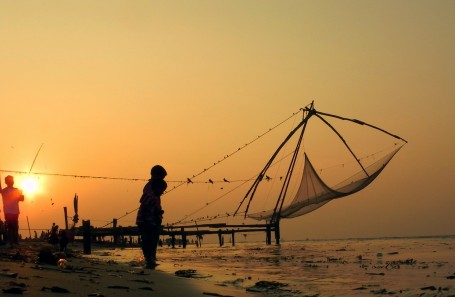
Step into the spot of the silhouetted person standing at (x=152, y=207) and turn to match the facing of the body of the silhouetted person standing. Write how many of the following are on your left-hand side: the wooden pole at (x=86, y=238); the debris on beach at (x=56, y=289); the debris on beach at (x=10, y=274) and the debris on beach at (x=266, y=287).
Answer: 1

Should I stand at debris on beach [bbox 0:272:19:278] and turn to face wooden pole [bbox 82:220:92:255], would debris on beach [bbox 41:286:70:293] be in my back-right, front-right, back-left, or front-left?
back-right

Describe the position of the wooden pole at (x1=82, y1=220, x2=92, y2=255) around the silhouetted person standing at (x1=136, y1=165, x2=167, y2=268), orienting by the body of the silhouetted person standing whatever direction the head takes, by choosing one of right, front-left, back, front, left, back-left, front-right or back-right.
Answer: left
